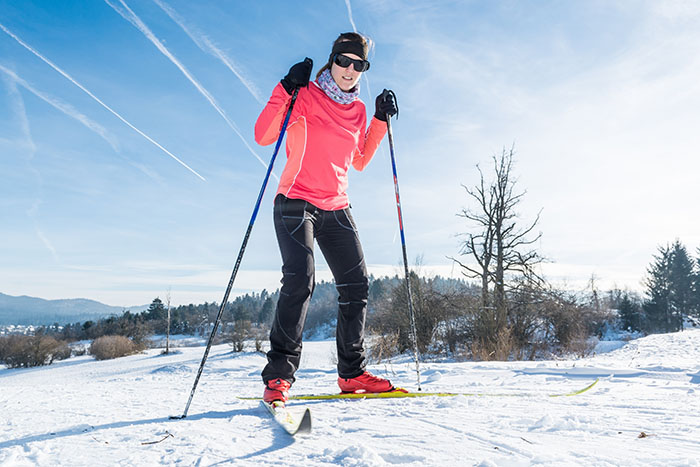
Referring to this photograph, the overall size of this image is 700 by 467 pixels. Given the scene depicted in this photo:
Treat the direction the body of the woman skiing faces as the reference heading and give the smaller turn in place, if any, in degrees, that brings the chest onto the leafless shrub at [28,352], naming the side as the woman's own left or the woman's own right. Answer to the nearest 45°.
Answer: approximately 180°

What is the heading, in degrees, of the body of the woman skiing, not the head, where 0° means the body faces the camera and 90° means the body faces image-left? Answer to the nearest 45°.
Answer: approximately 315°

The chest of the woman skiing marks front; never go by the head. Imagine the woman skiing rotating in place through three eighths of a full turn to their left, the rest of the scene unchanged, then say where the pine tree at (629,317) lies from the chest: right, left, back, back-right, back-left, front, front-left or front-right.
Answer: front-right

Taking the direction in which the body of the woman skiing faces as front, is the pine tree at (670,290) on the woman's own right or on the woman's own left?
on the woman's own left

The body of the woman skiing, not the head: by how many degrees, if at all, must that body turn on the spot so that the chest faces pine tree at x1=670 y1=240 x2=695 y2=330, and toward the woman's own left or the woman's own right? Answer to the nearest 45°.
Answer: approximately 90° to the woman's own left

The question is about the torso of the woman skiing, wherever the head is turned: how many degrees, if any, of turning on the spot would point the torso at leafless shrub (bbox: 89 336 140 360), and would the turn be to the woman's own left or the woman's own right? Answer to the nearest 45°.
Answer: approximately 180°
